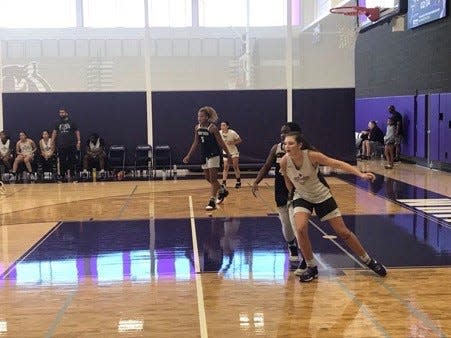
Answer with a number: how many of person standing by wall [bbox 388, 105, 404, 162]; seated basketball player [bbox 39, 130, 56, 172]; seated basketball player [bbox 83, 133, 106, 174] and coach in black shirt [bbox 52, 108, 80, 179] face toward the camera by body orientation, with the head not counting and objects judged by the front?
3

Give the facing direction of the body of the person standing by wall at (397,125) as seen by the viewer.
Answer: to the viewer's left

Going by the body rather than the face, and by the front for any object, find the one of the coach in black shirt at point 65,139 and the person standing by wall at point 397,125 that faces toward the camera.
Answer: the coach in black shirt

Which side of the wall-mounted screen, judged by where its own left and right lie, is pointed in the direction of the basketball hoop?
front

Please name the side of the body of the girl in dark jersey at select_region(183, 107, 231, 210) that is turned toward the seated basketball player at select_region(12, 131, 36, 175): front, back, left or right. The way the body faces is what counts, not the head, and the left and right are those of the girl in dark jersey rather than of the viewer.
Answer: right

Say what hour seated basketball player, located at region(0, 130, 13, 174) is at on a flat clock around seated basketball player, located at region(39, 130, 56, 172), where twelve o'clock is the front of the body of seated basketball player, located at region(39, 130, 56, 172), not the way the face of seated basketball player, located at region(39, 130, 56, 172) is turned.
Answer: seated basketball player, located at region(0, 130, 13, 174) is roughly at 3 o'clock from seated basketball player, located at region(39, 130, 56, 172).

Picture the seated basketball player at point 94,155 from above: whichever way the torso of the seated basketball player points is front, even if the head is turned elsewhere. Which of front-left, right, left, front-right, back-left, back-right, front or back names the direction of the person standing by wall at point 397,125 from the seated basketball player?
left

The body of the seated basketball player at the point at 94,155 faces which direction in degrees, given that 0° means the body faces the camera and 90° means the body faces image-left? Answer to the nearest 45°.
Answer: approximately 0°

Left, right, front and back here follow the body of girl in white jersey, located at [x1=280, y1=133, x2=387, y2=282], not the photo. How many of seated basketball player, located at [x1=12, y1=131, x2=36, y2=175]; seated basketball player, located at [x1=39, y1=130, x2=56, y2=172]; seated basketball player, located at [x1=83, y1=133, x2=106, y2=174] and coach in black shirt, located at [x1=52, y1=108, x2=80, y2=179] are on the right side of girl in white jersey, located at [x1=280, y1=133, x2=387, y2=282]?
4

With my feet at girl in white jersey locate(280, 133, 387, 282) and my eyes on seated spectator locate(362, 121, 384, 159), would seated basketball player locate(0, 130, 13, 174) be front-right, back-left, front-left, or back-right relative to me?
front-left

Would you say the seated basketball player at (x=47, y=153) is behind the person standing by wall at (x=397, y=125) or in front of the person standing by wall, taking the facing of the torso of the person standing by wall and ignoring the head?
in front

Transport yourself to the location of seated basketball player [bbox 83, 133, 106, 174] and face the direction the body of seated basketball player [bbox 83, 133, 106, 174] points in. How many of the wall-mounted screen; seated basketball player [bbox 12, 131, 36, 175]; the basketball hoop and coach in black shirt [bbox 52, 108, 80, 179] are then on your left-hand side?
2

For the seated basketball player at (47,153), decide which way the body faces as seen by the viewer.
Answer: toward the camera

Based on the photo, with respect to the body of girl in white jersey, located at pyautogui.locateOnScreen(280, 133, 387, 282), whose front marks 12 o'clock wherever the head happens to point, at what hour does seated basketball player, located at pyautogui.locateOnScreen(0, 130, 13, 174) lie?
The seated basketball player is roughly at 3 o'clock from the girl in white jersey.
